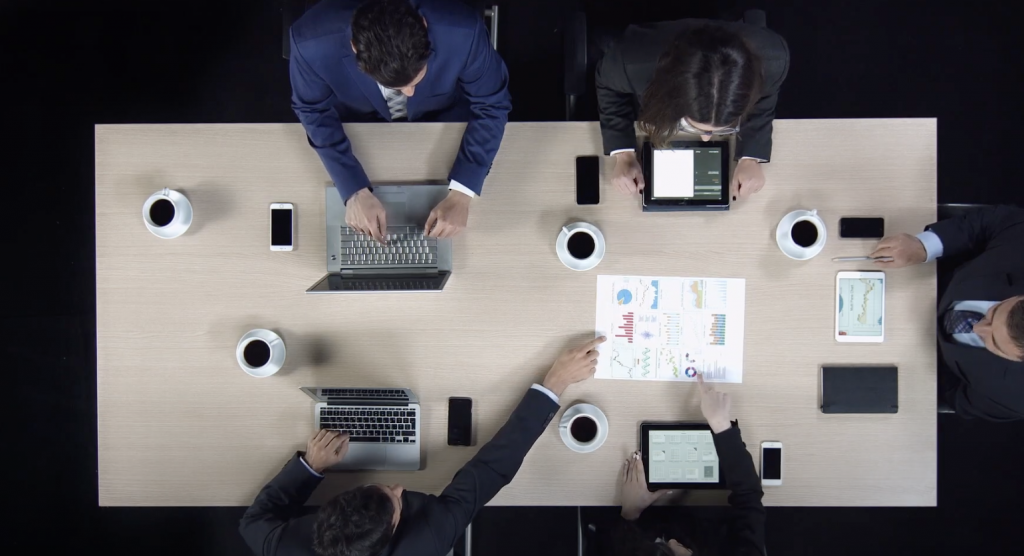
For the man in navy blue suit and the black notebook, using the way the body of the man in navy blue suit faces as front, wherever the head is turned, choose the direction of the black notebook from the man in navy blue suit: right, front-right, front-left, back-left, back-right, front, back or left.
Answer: left

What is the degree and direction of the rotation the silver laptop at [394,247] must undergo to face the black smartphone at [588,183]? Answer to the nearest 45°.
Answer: approximately 90° to its right

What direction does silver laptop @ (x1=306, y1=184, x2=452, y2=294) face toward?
away from the camera

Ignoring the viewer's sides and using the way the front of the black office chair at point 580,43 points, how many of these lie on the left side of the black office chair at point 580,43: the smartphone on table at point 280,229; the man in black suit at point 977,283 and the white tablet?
2

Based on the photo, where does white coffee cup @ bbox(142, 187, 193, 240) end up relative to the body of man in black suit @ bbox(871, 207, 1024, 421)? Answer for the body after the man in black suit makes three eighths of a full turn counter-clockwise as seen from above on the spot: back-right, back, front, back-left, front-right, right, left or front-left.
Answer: right

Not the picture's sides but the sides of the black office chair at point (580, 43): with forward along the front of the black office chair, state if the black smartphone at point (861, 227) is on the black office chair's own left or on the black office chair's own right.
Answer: on the black office chair's own left

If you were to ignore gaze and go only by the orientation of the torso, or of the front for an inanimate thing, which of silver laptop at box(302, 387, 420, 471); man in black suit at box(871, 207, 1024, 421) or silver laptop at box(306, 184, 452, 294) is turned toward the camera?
silver laptop at box(302, 387, 420, 471)

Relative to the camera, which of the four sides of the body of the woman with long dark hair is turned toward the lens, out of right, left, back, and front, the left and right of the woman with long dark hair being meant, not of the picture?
front

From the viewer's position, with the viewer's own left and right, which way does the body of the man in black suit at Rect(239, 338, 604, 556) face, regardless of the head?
facing away from the viewer

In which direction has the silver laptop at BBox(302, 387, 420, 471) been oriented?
toward the camera

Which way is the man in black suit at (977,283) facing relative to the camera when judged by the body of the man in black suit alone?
to the viewer's left

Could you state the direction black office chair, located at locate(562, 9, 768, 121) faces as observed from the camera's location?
facing the viewer
